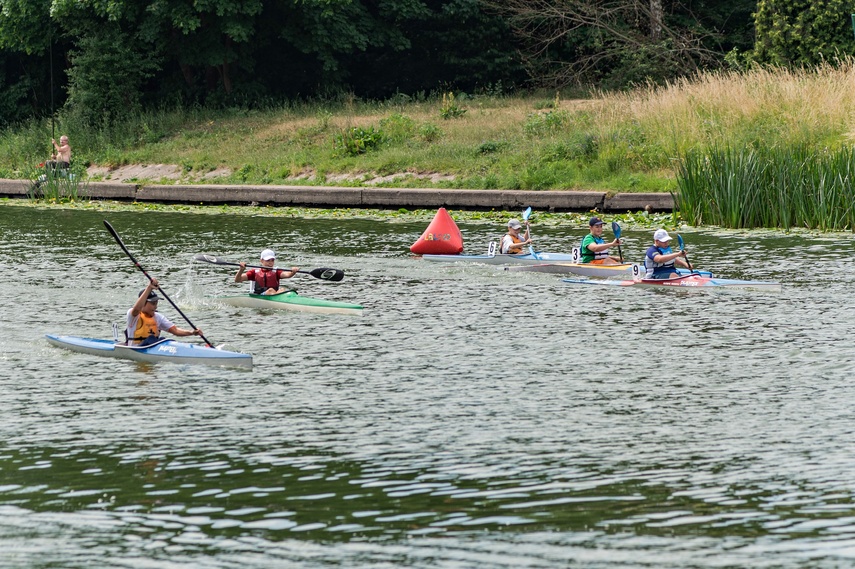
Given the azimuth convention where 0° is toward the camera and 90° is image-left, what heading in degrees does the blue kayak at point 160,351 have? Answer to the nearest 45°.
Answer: approximately 270°

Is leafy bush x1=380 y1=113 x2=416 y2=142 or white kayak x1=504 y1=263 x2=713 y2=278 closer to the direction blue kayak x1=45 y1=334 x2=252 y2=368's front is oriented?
the white kayak

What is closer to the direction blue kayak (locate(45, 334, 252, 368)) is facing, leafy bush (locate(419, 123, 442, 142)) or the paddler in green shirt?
the paddler in green shirt
